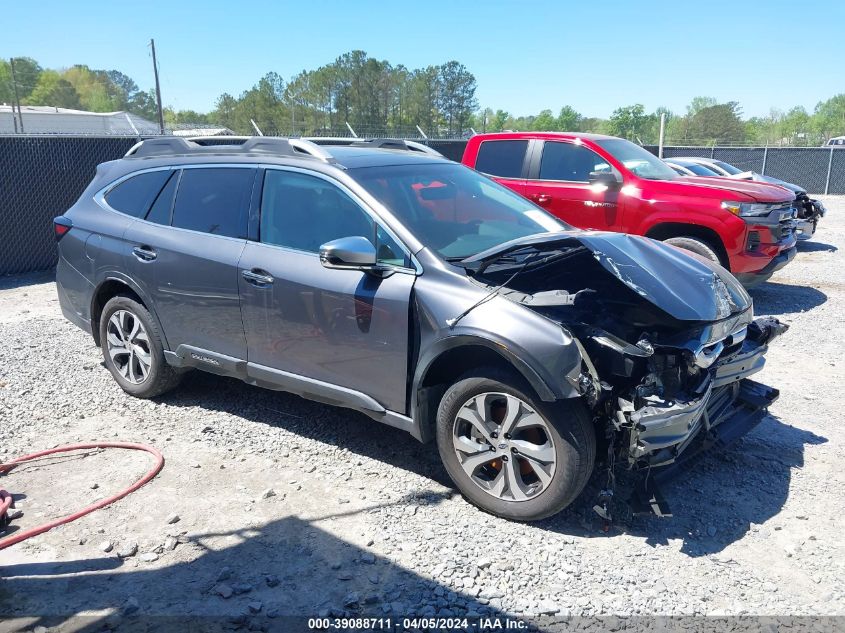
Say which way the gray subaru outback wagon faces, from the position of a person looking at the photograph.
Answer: facing the viewer and to the right of the viewer

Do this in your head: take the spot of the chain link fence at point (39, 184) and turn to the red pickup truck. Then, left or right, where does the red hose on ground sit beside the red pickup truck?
right

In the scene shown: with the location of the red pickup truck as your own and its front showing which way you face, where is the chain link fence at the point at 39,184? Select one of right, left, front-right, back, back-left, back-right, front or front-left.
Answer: back-right

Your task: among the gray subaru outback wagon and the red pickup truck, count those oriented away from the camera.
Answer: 0

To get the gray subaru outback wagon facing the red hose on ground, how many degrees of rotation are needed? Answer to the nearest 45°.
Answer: approximately 135° to its right

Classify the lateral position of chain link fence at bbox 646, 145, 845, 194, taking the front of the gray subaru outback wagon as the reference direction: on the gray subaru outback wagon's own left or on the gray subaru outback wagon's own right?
on the gray subaru outback wagon's own left

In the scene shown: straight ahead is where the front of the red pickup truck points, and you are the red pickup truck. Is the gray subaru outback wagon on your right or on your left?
on your right

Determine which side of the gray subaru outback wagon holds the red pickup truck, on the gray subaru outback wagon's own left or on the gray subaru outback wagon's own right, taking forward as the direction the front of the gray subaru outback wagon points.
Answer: on the gray subaru outback wagon's own left

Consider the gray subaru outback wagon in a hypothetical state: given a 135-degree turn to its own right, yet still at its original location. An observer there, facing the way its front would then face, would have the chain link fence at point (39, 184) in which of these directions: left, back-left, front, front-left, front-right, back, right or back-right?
front-right
